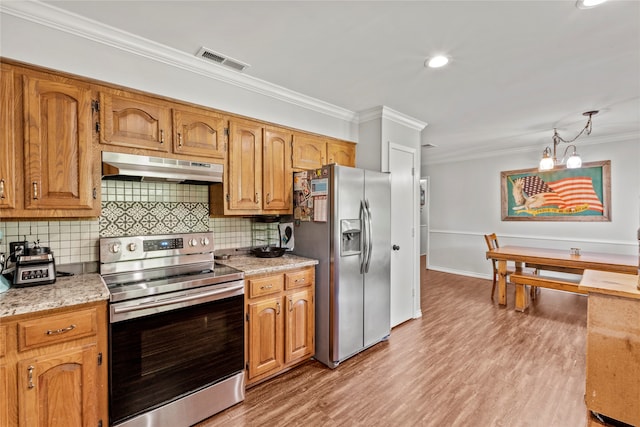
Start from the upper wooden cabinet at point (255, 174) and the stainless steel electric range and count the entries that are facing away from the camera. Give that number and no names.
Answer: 0

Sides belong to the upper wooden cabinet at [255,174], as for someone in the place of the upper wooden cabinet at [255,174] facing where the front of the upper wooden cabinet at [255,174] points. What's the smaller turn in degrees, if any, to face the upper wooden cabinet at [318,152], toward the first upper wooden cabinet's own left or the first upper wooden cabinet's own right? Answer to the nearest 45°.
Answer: approximately 90° to the first upper wooden cabinet's own left

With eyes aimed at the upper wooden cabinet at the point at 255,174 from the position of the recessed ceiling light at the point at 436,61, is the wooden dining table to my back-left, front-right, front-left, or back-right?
back-right

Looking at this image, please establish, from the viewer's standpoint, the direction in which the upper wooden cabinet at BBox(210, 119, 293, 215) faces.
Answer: facing the viewer and to the right of the viewer

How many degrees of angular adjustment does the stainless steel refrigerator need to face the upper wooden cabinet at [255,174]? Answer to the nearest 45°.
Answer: approximately 135° to its right

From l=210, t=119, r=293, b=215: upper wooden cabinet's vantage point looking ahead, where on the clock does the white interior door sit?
The white interior door is roughly at 10 o'clock from the upper wooden cabinet.

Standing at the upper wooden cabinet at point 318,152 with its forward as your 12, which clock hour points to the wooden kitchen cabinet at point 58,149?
The wooden kitchen cabinet is roughly at 3 o'clock from the upper wooden cabinet.

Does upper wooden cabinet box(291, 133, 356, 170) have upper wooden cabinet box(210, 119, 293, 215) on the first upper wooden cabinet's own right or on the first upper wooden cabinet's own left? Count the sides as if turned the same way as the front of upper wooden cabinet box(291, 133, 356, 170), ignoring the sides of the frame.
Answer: on the first upper wooden cabinet's own right

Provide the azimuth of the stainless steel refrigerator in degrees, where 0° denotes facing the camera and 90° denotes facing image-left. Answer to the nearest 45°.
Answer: approximately 315°
